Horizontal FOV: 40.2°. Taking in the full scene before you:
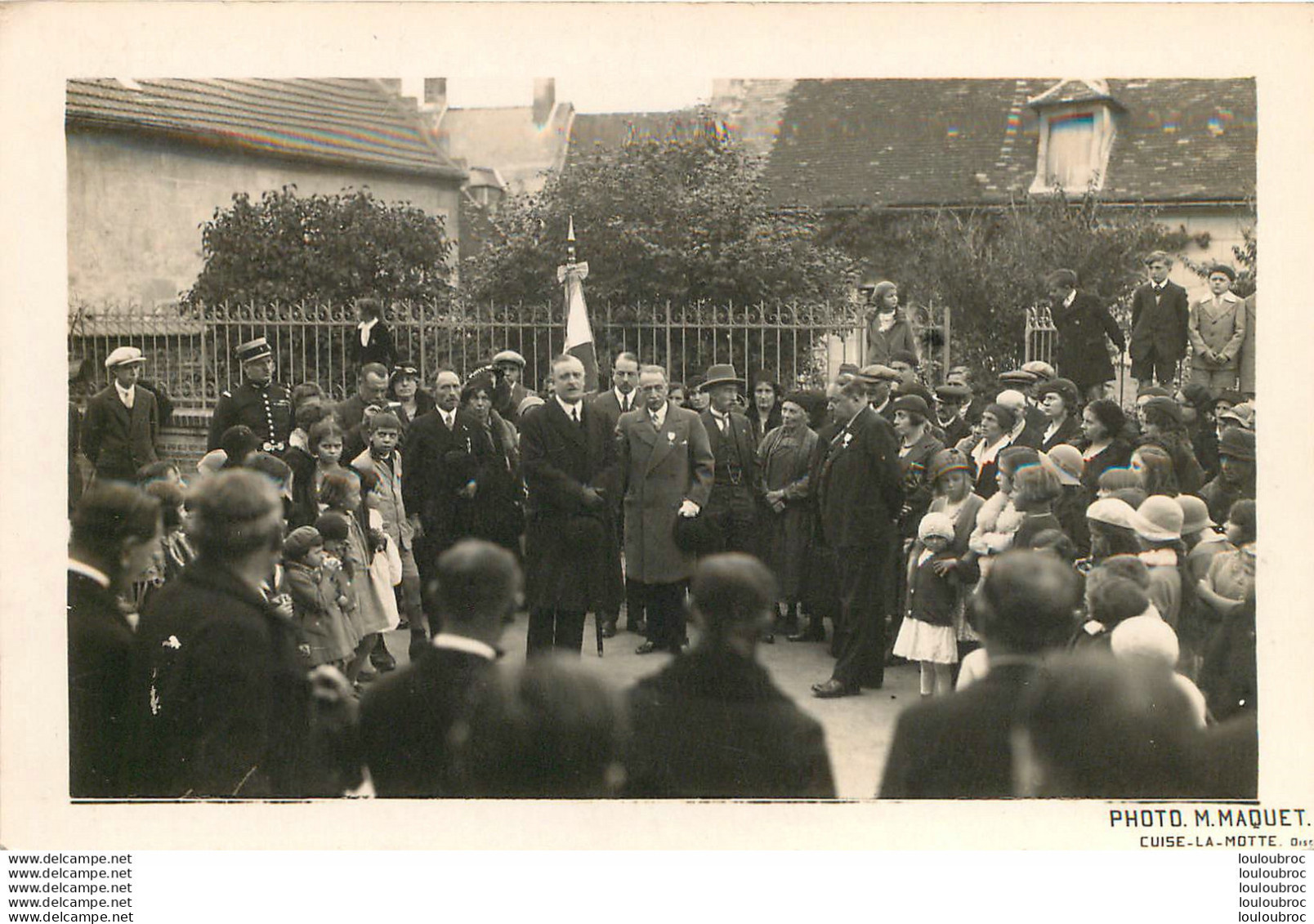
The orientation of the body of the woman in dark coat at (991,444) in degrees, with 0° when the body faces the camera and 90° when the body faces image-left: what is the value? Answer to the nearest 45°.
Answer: approximately 45°

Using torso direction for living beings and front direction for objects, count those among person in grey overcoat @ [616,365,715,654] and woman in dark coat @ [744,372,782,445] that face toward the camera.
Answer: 2

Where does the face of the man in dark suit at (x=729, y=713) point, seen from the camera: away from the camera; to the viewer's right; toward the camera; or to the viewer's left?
away from the camera

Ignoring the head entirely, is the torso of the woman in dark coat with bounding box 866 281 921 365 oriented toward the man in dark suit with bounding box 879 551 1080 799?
yes

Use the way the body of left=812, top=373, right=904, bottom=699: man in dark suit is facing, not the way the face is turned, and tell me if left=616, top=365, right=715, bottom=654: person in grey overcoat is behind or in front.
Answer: in front

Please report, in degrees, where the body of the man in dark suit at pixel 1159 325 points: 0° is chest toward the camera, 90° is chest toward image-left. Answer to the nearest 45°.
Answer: approximately 0°

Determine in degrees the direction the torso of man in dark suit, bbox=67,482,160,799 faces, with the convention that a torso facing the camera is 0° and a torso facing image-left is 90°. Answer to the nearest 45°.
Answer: approximately 225°

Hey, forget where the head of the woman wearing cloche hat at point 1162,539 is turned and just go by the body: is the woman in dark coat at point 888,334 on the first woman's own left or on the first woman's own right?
on the first woman's own right

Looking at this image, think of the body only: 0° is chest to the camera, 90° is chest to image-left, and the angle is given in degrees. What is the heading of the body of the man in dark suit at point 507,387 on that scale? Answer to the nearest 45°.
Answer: approximately 0°

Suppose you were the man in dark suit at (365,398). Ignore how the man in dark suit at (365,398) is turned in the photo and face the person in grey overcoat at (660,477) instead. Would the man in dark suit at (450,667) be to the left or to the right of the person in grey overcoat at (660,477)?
right

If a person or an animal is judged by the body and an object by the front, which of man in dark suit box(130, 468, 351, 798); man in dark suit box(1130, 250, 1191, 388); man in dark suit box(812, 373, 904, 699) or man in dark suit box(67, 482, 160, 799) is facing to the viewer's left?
man in dark suit box(812, 373, 904, 699)

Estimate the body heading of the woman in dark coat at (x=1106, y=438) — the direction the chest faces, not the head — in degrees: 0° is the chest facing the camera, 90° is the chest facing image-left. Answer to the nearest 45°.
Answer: approximately 90°

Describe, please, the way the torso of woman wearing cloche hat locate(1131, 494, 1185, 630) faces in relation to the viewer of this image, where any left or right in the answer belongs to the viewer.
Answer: facing to the left of the viewer

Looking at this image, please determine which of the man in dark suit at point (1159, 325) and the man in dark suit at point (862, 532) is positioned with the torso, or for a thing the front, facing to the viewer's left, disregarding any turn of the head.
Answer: the man in dark suit at point (862, 532)
